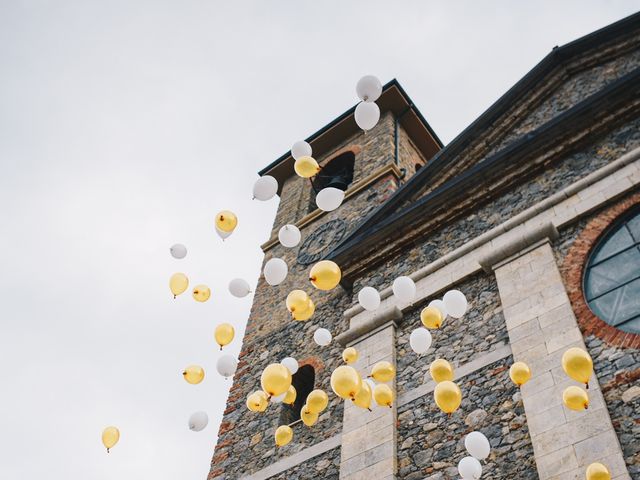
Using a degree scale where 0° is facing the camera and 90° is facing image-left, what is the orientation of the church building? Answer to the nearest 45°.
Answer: approximately 45°

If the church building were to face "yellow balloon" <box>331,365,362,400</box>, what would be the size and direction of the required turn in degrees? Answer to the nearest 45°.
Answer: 0° — it already faces it

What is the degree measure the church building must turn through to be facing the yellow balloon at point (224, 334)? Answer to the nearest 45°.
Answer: approximately 45° to its right
